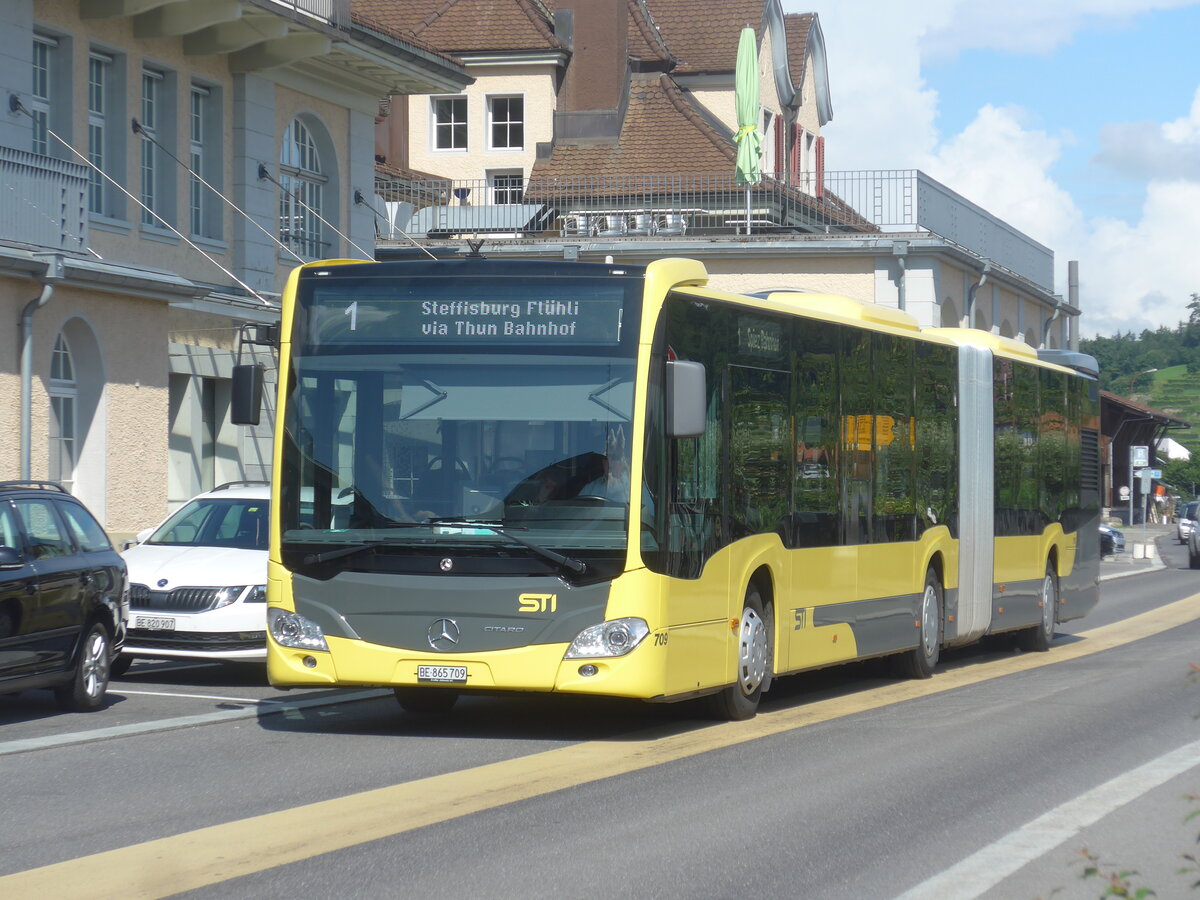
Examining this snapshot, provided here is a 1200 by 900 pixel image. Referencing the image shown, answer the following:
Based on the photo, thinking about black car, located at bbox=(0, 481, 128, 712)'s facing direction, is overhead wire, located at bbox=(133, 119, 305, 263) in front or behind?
behind

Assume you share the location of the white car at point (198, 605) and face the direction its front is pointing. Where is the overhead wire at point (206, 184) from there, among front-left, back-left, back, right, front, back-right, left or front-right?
back-right

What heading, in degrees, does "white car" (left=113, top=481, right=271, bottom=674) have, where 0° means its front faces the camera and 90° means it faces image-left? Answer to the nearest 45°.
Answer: approximately 45°

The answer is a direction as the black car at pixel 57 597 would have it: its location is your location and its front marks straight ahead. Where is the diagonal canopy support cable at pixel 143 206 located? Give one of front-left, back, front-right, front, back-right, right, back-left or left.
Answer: back-right

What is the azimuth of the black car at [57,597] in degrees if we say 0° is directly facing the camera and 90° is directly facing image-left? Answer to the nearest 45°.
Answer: approximately 45°

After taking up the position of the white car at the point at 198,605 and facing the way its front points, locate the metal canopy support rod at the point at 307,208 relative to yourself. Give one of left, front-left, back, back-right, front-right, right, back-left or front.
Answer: back-right

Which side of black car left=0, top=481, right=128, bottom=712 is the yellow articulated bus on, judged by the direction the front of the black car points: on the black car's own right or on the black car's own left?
on the black car's own left

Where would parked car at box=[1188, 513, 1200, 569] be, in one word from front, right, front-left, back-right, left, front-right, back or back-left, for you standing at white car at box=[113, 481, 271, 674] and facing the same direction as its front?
back
